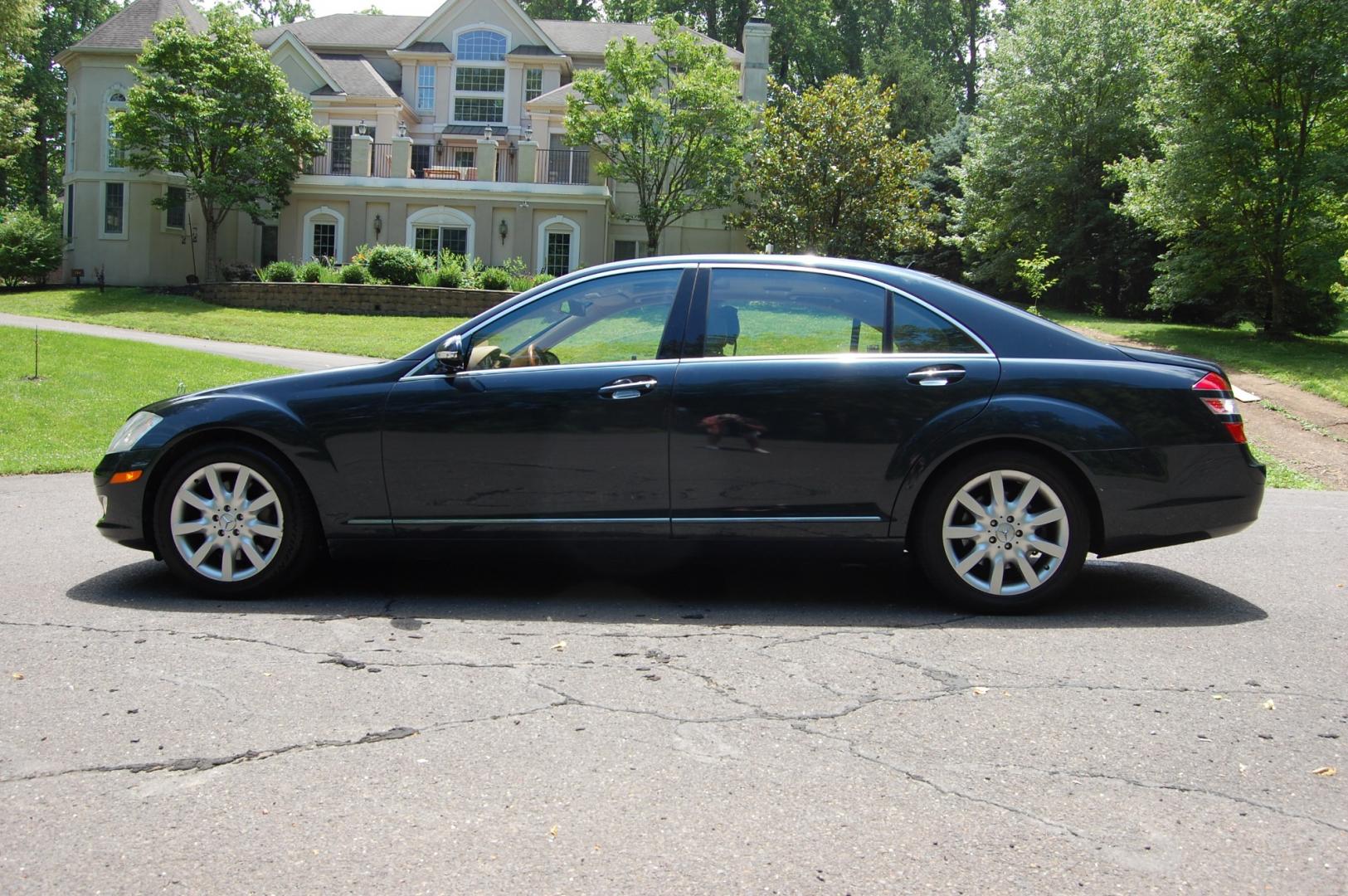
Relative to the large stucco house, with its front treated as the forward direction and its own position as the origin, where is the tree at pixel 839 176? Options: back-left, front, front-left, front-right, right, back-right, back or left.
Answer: front-left

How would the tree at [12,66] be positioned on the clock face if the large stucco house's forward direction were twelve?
The tree is roughly at 4 o'clock from the large stucco house.

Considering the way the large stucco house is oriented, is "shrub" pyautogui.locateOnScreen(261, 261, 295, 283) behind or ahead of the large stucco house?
ahead

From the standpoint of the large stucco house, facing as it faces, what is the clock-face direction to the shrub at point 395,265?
The shrub is roughly at 12 o'clock from the large stucco house.

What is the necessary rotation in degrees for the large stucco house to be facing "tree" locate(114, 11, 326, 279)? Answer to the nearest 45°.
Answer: approximately 45° to its right

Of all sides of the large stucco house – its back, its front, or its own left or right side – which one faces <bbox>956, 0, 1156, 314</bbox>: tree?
left

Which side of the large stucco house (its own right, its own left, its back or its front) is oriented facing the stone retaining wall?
front

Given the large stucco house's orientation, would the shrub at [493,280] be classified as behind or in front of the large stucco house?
in front

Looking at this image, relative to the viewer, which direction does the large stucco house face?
toward the camera

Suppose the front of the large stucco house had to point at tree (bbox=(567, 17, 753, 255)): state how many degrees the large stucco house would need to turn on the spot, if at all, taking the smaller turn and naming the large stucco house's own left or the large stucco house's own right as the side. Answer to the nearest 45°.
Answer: approximately 45° to the large stucco house's own left
